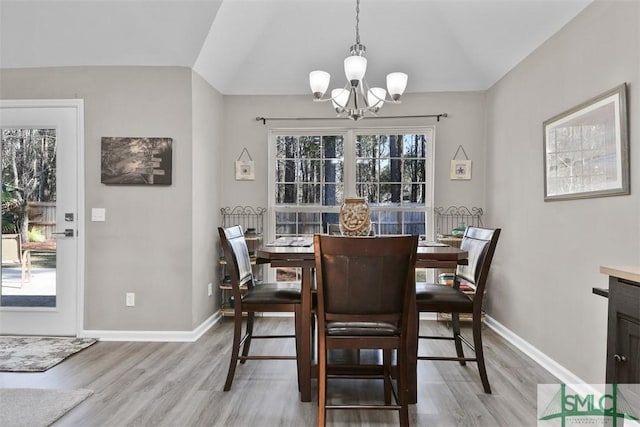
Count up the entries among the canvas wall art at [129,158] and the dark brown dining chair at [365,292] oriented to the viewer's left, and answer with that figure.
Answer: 0

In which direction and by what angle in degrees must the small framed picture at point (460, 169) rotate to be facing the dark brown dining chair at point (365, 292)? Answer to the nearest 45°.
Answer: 0° — it already faces it

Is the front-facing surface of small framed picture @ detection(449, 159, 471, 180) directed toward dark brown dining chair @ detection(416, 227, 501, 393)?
yes

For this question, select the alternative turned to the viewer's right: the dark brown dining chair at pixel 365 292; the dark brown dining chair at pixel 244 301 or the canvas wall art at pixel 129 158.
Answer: the dark brown dining chair at pixel 244 301

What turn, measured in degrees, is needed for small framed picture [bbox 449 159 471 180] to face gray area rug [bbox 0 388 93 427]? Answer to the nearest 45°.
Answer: approximately 45° to its right

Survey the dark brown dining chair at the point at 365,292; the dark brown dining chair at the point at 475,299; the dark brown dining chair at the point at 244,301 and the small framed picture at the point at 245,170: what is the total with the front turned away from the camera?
1

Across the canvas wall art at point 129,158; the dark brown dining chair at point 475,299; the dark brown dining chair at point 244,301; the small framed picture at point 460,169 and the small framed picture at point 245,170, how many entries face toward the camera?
3

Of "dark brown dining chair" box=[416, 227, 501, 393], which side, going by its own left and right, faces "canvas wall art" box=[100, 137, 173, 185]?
front

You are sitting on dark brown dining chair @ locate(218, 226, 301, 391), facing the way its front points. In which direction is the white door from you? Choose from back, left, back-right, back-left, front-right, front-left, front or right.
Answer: back-left

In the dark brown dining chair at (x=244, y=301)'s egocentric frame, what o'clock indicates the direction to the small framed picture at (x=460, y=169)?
The small framed picture is roughly at 11 o'clock from the dark brown dining chair.

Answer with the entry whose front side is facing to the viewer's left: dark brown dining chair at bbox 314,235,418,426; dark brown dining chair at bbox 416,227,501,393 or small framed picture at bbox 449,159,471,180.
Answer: dark brown dining chair at bbox 416,227,501,393

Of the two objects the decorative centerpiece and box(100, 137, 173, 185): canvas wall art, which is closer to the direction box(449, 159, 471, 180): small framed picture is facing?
the decorative centerpiece

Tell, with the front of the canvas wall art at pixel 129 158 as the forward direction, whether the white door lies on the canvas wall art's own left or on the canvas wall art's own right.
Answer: on the canvas wall art's own right

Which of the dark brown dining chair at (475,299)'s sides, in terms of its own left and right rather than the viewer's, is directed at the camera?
left

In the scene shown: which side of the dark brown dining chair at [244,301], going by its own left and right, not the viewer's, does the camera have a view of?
right

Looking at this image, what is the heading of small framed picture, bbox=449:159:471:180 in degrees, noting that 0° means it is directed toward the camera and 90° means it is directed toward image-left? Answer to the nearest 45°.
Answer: approximately 0°
